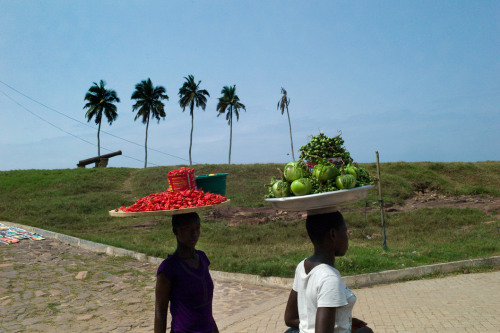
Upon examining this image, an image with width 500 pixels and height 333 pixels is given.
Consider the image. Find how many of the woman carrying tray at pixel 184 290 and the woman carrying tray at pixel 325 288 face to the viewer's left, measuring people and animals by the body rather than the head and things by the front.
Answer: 0

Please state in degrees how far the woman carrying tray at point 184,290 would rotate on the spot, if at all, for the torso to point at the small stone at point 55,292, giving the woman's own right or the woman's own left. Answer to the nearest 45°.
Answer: approximately 180°

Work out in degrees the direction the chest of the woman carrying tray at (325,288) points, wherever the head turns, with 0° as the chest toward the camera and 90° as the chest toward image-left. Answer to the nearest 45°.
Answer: approximately 225°

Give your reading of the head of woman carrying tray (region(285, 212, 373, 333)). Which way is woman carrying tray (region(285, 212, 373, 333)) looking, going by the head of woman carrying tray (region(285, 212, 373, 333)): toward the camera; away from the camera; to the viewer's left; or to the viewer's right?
to the viewer's right

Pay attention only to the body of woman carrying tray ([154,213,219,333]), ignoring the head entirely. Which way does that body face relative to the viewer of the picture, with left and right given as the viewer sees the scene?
facing the viewer and to the right of the viewer

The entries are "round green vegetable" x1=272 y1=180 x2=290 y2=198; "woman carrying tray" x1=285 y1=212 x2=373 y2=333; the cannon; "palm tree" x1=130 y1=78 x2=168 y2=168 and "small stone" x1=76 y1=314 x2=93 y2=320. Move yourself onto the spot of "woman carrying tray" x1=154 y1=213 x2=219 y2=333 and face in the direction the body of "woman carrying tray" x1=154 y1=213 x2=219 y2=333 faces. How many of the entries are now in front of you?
2
